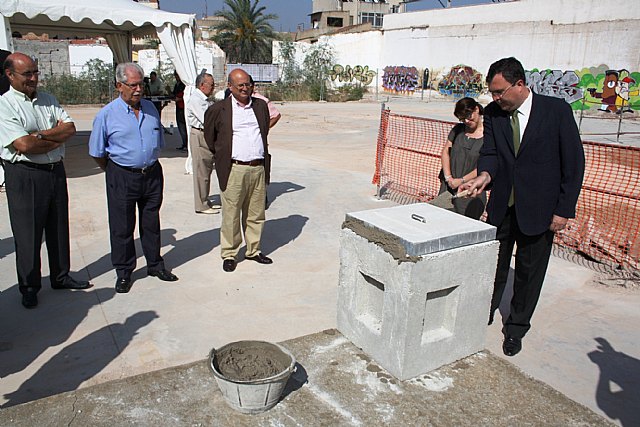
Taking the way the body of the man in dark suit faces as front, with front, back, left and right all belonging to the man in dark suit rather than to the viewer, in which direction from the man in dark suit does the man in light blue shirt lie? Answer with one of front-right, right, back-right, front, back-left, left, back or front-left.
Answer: front-right

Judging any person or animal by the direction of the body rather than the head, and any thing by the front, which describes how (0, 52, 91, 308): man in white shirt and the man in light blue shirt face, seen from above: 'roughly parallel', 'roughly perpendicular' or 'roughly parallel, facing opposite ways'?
roughly parallel

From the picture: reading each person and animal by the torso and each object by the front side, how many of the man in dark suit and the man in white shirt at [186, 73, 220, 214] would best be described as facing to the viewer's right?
1

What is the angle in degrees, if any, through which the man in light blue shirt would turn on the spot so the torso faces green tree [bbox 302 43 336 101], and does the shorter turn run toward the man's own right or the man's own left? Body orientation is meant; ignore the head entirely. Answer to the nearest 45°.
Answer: approximately 135° to the man's own left

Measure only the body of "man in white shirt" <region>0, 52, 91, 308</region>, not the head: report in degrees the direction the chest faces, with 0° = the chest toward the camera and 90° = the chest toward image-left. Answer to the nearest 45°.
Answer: approximately 315°

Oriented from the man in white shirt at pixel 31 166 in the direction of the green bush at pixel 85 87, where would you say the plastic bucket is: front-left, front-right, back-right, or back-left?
back-right

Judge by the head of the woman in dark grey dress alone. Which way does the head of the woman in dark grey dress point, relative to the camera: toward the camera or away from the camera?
toward the camera

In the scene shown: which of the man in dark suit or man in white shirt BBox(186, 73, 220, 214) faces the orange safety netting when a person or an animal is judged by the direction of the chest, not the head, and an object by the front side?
the man in white shirt

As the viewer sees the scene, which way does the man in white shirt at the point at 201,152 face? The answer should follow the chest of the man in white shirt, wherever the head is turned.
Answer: to the viewer's right

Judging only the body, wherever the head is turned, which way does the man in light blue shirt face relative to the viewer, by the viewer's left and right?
facing the viewer and to the right of the viewer

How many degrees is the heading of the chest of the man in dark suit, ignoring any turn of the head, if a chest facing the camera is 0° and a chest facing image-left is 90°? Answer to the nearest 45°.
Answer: approximately 45°

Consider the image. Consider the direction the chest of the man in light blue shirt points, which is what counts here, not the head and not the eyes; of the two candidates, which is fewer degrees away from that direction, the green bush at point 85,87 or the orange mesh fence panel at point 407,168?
the orange mesh fence panel

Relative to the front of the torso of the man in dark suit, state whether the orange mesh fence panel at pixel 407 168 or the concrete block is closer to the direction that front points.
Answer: the concrete block

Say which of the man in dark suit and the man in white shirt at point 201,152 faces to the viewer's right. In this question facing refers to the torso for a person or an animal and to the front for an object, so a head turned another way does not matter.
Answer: the man in white shirt

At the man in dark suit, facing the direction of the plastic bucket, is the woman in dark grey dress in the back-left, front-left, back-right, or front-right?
back-right

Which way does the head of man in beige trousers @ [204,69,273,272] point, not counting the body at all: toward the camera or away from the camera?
toward the camera

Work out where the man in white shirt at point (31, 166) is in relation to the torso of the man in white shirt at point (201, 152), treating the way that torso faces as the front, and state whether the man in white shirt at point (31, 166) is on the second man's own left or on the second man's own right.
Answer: on the second man's own right
